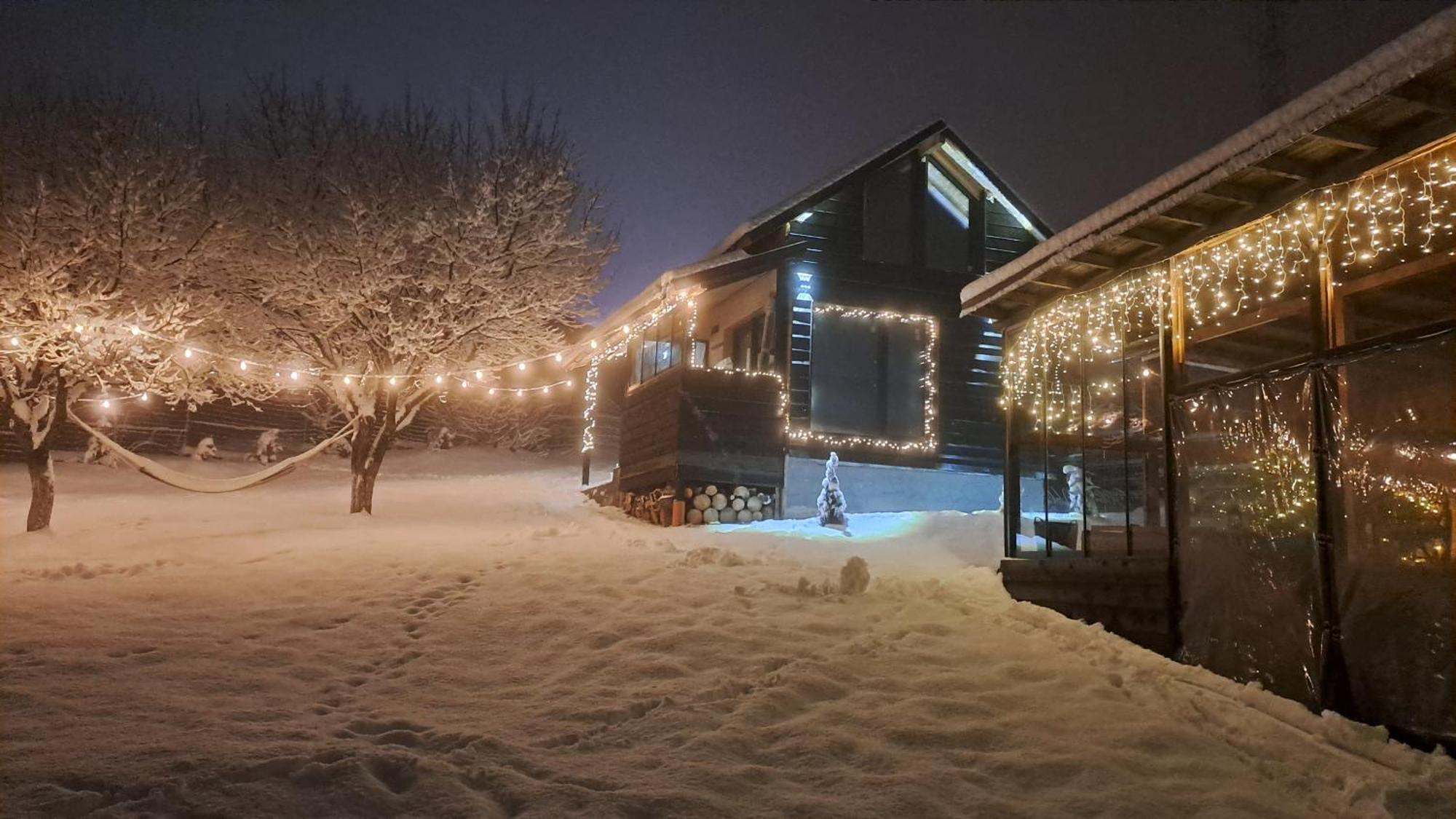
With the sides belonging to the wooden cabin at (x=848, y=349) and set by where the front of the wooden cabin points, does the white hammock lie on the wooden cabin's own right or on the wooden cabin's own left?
on the wooden cabin's own right

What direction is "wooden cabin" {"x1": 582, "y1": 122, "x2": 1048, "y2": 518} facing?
toward the camera

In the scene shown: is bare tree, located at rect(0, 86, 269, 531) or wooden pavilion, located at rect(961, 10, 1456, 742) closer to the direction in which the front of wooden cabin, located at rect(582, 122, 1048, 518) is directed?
the wooden pavilion

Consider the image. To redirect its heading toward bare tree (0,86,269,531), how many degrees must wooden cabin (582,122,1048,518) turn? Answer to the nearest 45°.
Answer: approximately 90° to its right

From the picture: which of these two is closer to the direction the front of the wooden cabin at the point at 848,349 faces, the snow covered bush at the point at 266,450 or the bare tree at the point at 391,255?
the bare tree

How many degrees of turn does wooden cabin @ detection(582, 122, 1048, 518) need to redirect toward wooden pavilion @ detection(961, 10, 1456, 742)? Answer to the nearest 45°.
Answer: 0° — it already faces it

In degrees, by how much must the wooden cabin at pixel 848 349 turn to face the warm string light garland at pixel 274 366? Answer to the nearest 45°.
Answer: approximately 90° to its right

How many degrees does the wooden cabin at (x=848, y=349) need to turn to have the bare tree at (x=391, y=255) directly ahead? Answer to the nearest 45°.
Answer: approximately 90° to its right

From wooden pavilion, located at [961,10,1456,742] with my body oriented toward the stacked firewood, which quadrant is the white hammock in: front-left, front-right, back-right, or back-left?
front-left
